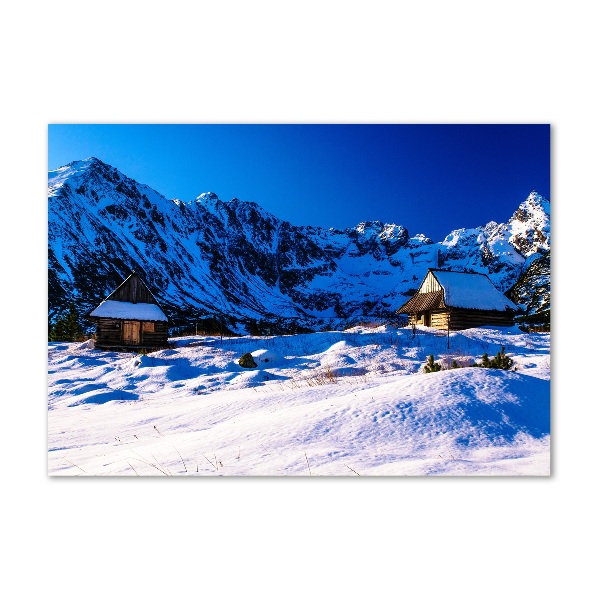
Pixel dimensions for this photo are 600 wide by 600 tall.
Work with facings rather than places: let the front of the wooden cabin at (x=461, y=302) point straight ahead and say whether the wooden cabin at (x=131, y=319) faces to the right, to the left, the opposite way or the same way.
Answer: to the left

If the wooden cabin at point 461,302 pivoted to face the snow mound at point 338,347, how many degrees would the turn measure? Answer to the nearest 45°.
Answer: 0° — it already faces it

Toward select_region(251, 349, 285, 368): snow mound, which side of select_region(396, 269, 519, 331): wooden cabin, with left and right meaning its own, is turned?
front

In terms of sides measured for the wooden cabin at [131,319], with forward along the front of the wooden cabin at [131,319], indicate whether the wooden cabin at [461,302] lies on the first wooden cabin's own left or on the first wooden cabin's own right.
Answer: on the first wooden cabin's own left

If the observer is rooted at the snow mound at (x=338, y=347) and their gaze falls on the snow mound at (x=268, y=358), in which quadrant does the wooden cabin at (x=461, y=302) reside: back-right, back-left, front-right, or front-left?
back-right

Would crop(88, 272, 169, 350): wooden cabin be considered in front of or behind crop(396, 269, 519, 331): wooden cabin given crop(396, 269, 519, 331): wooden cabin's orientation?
in front

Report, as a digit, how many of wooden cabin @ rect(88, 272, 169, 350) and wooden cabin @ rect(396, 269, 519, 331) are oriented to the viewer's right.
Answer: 0

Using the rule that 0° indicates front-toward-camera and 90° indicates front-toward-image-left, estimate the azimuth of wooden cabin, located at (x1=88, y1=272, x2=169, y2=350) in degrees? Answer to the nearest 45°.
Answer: approximately 0°
